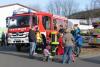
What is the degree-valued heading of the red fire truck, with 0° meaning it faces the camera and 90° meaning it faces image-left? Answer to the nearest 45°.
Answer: approximately 45°

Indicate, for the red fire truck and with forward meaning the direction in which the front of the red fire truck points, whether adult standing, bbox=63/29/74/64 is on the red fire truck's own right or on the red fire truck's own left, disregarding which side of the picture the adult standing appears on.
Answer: on the red fire truck's own left
